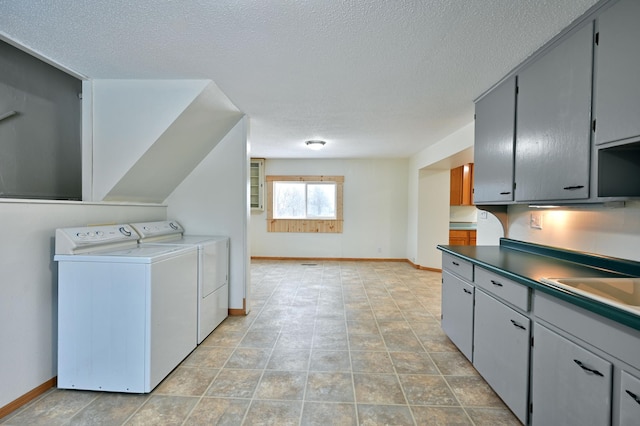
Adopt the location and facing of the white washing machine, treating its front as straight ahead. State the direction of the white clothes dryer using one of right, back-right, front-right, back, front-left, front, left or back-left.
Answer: left

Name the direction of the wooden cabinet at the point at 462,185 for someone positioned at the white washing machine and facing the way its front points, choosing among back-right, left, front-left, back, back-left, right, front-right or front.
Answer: front-left

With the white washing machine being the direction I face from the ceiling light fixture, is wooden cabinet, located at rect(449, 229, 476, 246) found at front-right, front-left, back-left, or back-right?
back-left

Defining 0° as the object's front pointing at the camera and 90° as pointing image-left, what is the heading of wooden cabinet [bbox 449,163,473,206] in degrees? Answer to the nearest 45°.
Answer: approximately 45°

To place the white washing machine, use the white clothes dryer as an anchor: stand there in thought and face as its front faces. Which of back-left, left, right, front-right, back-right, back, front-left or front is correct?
right

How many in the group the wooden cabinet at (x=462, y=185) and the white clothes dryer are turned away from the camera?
0

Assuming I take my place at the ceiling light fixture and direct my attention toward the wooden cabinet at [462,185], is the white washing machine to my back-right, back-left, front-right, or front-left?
back-right

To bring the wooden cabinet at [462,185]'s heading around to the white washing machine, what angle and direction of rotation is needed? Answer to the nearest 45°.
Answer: approximately 45° to its left

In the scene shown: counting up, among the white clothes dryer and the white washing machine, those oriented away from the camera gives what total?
0

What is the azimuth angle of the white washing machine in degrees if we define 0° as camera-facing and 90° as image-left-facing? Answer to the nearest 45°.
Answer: approximately 315°

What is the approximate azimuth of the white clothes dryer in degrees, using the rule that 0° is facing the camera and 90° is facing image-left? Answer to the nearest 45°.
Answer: approximately 315°

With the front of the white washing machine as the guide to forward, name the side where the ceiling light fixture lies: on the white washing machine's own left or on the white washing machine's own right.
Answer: on the white washing machine's own left
